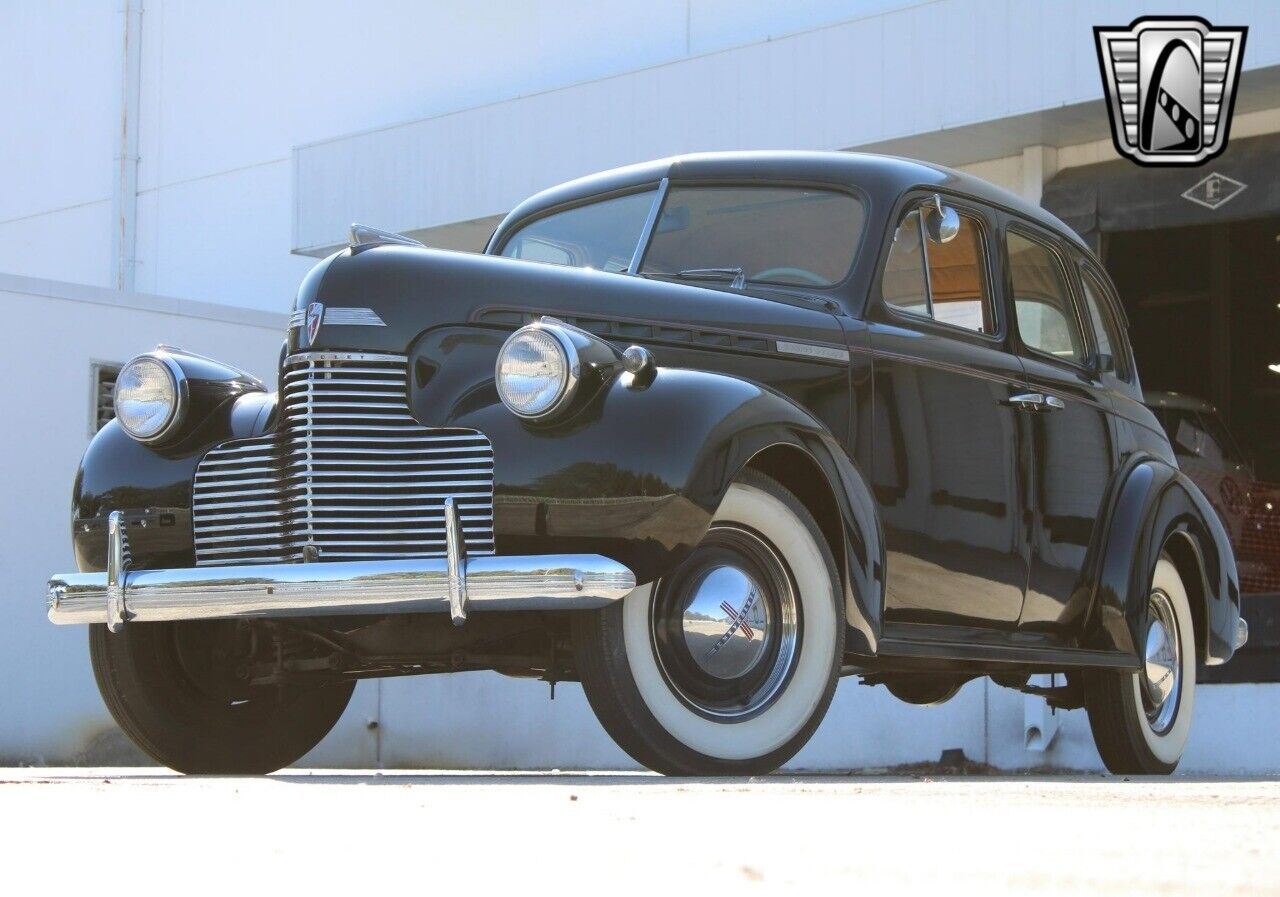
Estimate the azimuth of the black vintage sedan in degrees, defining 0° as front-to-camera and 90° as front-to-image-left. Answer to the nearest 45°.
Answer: approximately 45°
